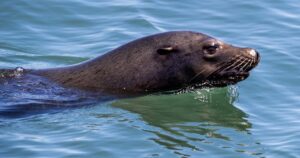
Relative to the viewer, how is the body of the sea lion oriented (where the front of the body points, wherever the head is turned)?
to the viewer's right
